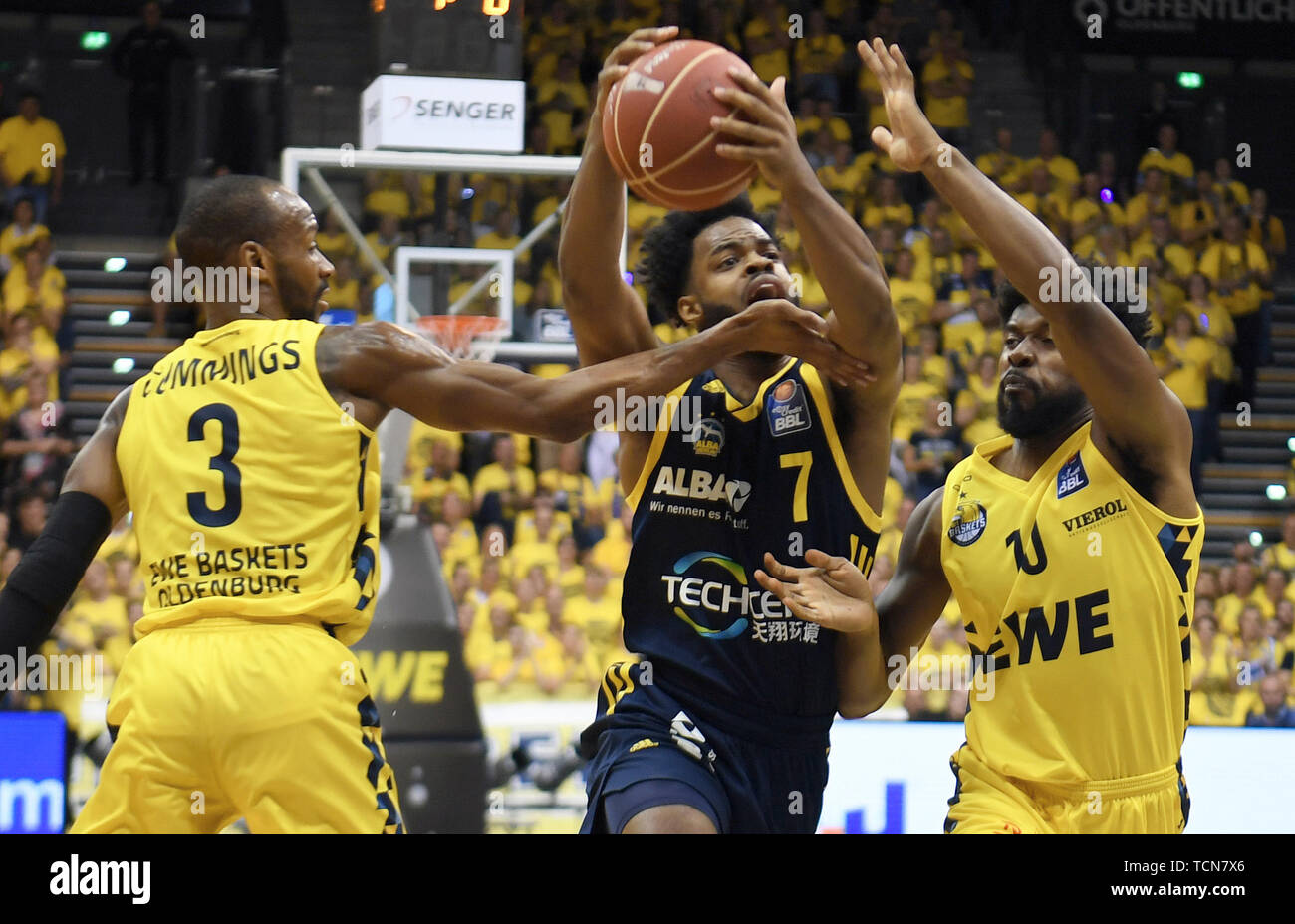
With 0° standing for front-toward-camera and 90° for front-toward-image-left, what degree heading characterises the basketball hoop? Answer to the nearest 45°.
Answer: approximately 0°

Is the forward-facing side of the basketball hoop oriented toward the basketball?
yes
